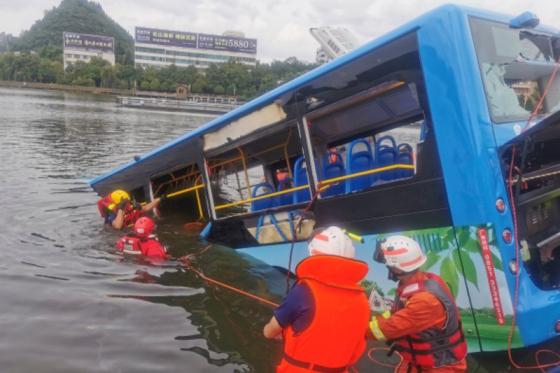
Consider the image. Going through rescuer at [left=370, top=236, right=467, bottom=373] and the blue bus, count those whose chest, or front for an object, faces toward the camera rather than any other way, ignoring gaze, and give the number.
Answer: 0

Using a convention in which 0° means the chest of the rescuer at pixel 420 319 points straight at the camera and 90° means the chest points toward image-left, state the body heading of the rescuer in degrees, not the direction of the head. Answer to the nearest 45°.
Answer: approximately 90°

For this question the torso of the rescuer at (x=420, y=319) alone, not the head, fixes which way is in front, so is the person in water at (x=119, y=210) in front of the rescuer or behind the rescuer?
in front
